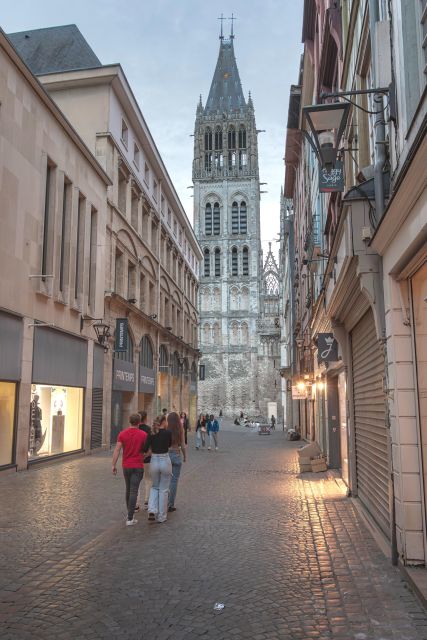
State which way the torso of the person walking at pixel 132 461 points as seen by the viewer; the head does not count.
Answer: away from the camera

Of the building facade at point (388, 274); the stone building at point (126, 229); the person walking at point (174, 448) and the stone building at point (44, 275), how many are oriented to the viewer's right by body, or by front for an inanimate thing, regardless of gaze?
2

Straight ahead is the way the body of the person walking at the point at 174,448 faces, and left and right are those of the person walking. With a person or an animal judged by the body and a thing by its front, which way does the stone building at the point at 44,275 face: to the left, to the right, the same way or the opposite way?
to the right

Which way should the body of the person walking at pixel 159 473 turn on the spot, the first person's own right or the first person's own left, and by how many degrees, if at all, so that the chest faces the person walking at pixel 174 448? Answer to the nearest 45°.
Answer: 0° — they already face them

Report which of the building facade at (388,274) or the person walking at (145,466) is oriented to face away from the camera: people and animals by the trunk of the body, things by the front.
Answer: the person walking

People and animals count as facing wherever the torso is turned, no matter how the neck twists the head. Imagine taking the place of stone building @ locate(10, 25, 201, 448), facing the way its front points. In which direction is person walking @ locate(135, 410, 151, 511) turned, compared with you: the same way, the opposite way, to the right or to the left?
to the left

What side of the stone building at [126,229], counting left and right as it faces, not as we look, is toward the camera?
right

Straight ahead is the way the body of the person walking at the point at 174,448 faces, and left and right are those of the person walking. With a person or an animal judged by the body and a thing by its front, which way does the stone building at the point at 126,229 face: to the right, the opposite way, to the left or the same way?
to the right

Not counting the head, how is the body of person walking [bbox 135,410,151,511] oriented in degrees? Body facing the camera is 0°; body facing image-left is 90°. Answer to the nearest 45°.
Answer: approximately 180°

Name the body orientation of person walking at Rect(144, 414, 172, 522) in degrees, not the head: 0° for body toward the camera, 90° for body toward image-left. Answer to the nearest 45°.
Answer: approximately 180°

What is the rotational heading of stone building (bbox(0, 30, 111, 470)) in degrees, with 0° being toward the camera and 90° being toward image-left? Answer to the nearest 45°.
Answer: approximately 270°

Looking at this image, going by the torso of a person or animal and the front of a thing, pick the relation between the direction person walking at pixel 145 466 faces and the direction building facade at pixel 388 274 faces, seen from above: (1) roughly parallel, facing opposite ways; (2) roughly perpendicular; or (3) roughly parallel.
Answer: roughly perpendicular
